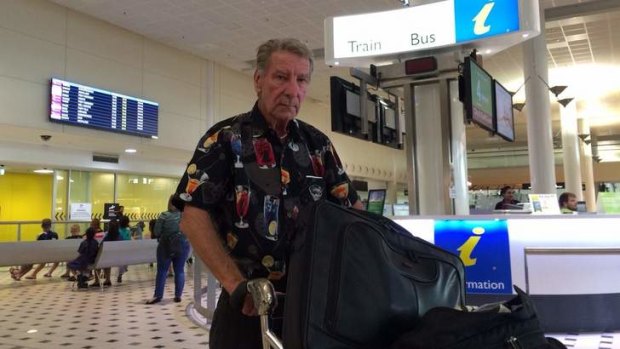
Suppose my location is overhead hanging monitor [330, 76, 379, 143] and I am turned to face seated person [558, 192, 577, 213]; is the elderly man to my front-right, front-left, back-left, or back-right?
back-right

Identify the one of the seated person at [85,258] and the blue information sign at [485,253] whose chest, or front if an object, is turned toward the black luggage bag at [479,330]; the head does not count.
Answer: the blue information sign

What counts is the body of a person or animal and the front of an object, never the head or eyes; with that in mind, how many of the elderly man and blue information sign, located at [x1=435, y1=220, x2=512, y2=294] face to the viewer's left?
0

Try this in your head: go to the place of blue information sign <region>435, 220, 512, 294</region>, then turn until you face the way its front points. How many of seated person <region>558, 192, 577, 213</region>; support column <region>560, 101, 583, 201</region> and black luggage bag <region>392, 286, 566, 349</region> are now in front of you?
1
